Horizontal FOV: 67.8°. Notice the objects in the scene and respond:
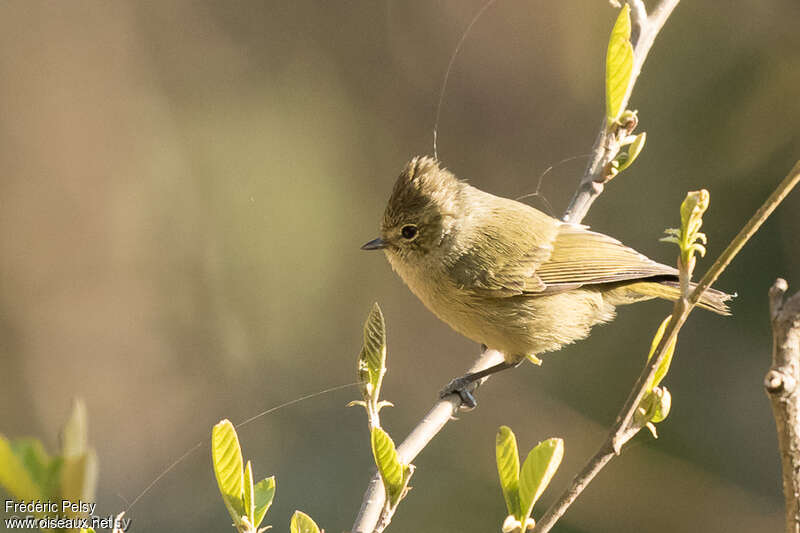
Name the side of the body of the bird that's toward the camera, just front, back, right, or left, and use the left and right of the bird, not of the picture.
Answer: left

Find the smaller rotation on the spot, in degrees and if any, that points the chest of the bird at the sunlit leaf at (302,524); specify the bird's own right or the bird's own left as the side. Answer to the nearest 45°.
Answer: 0° — it already faces it

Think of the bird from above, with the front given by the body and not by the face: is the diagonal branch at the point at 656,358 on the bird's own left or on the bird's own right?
on the bird's own left
